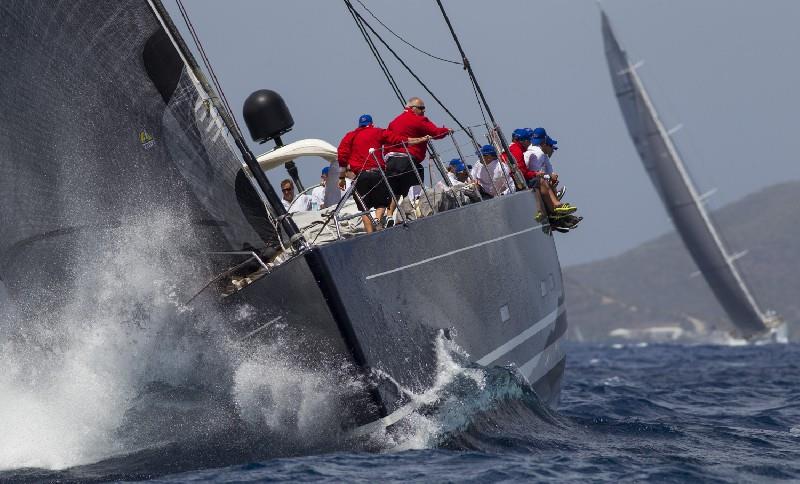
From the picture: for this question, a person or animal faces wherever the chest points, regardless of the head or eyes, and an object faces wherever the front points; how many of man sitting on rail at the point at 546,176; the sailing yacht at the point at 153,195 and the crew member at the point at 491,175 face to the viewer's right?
1

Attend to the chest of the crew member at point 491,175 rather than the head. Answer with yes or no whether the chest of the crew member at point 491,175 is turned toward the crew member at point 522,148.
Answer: no

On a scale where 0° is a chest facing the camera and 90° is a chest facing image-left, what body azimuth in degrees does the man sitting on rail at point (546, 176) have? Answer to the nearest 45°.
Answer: approximately 270°

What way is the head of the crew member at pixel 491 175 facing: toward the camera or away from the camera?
toward the camera

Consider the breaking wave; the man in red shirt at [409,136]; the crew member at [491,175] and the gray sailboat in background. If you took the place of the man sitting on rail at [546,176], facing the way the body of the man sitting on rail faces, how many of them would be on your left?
1

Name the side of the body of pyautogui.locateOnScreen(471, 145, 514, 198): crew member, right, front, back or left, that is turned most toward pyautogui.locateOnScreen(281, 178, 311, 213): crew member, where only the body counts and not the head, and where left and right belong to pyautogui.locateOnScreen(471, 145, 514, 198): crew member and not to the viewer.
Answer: right

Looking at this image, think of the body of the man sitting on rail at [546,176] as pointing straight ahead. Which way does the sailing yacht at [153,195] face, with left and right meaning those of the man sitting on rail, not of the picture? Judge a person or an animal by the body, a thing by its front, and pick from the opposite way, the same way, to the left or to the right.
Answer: to the right

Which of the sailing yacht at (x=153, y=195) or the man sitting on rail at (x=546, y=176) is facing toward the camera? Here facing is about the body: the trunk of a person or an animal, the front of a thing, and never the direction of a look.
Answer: the sailing yacht

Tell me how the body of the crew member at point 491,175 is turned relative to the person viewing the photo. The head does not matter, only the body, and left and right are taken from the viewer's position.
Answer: facing the viewer

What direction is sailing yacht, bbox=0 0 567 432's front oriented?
toward the camera
